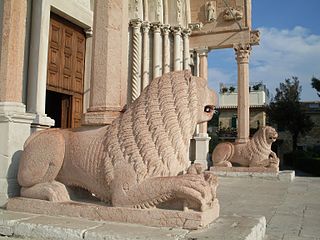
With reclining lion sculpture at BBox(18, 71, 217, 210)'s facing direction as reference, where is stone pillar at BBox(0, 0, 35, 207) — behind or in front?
behind

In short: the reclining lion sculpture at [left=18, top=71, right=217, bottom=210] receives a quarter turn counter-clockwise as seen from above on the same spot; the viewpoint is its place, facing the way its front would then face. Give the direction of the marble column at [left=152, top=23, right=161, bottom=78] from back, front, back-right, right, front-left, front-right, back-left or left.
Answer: front

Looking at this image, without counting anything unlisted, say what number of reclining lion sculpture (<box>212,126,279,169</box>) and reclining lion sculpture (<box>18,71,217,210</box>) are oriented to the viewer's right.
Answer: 2

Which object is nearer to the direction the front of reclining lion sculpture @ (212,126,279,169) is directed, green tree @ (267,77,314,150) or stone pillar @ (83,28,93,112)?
the green tree

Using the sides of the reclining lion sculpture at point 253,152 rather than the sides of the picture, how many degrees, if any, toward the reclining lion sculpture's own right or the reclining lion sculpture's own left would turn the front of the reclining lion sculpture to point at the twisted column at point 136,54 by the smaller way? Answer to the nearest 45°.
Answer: approximately 180°

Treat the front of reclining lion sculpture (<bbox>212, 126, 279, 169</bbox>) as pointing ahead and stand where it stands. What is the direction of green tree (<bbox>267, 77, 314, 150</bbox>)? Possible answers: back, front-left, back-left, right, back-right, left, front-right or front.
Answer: left

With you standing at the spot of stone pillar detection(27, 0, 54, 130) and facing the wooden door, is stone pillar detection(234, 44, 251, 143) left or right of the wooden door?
right

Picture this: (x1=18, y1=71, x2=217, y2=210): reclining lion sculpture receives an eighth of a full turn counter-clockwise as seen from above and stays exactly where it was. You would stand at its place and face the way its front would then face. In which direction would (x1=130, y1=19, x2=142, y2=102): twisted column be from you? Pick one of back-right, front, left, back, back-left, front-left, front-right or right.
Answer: front-left

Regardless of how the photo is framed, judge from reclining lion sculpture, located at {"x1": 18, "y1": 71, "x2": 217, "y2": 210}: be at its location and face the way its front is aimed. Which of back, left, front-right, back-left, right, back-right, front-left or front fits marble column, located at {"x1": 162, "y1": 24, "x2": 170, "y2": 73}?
left

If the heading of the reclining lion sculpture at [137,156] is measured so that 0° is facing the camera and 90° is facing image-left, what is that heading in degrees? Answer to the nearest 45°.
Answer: approximately 270°

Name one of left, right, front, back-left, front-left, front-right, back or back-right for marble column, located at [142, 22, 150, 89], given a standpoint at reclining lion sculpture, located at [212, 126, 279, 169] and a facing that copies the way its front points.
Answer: back

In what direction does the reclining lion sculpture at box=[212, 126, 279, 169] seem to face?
to the viewer's right
